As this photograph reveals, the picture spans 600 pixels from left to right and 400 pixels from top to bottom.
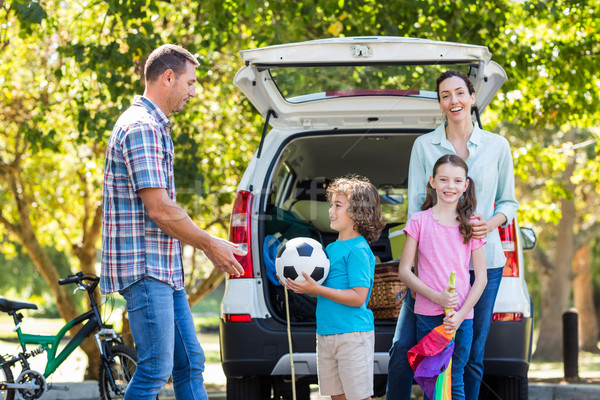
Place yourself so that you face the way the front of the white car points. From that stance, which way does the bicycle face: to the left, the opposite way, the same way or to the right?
to the right

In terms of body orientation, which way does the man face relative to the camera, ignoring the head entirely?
to the viewer's right

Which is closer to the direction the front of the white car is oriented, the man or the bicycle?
the bicycle

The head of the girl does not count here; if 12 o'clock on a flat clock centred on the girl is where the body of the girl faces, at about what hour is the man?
The man is roughly at 2 o'clock from the girl.

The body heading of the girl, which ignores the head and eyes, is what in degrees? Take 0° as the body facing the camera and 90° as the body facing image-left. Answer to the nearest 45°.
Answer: approximately 0°

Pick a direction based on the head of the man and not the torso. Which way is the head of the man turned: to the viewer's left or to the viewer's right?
to the viewer's right

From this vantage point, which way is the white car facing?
away from the camera

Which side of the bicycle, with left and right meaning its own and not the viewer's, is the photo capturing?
right

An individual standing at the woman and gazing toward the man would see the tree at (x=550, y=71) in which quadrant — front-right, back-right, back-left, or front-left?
back-right

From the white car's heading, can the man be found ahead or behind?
behind
